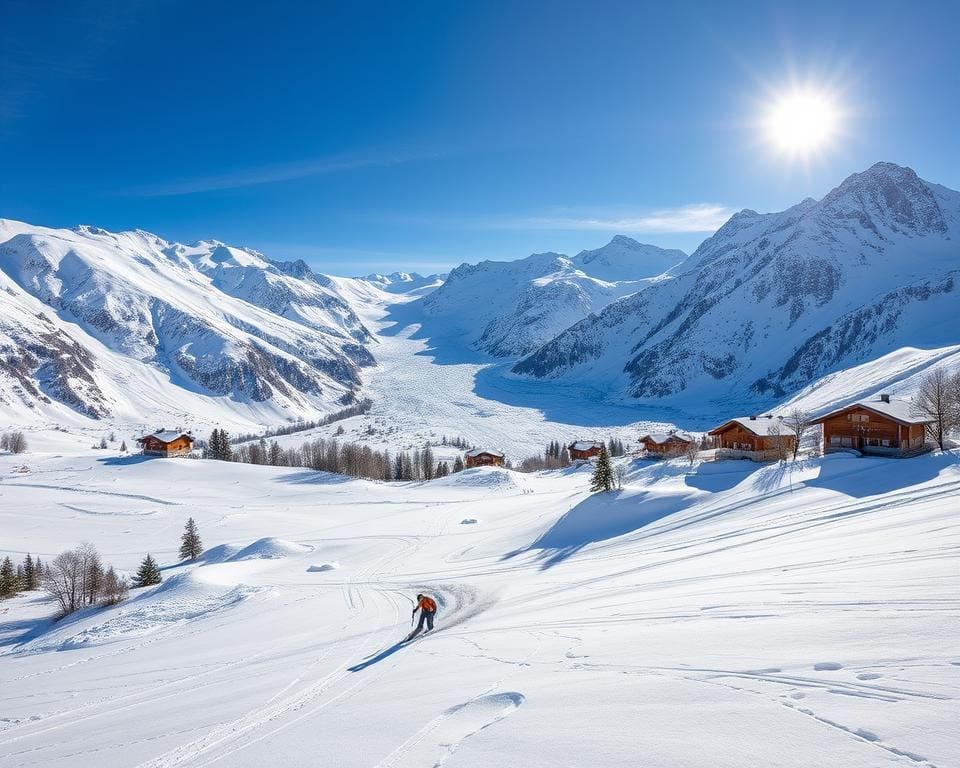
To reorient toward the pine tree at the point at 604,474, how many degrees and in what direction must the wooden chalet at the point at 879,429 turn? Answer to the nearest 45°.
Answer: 0° — it already faces it

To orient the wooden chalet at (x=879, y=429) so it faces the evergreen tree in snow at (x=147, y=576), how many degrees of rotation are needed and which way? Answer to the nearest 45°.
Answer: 0° — it already faces it

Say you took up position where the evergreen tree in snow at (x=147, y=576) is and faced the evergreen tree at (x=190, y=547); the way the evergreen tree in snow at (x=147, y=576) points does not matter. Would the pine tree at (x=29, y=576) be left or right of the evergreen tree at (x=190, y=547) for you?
left

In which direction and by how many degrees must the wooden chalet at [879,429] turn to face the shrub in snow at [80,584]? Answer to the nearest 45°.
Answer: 0° — it already faces it

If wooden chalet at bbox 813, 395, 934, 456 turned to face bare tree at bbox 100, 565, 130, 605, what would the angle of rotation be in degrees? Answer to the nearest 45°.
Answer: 0° — it already faces it

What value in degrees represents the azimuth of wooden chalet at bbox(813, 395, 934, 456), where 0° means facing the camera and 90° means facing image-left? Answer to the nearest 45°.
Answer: approximately 45°
